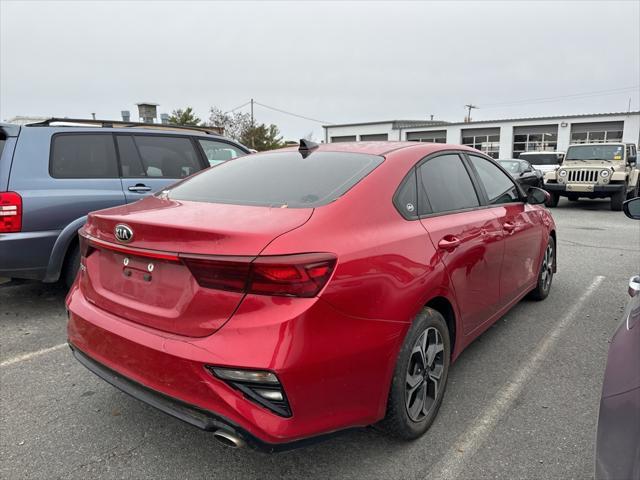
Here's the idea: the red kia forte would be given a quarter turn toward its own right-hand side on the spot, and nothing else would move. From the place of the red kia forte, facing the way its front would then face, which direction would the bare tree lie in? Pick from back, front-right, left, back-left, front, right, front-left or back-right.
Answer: back-left

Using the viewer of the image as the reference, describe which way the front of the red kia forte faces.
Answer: facing away from the viewer and to the right of the viewer

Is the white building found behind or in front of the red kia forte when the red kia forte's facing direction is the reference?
in front
